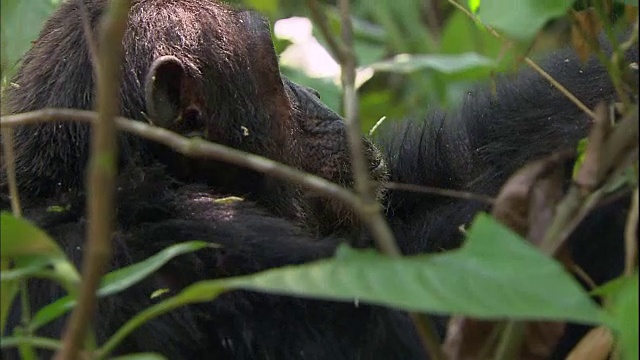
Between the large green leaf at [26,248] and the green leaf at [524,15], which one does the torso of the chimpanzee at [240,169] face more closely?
the green leaf

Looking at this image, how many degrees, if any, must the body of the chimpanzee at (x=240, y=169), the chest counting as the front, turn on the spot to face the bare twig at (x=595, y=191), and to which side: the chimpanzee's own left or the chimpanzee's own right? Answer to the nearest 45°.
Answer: approximately 45° to the chimpanzee's own right

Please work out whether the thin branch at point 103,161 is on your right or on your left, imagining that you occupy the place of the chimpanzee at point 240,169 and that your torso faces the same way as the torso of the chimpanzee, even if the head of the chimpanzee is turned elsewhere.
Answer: on your right

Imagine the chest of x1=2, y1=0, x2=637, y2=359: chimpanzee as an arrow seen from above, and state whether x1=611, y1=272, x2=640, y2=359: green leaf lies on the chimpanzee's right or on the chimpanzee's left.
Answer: on the chimpanzee's right

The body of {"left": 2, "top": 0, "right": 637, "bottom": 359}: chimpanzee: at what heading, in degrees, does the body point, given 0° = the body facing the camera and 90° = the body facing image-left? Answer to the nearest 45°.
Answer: approximately 270°

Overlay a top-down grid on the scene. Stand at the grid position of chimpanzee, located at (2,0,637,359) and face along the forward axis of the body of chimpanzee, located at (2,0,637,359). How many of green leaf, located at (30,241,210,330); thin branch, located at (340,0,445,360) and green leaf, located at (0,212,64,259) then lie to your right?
3

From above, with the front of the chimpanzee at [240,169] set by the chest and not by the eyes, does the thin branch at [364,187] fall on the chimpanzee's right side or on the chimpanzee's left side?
on the chimpanzee's right side
